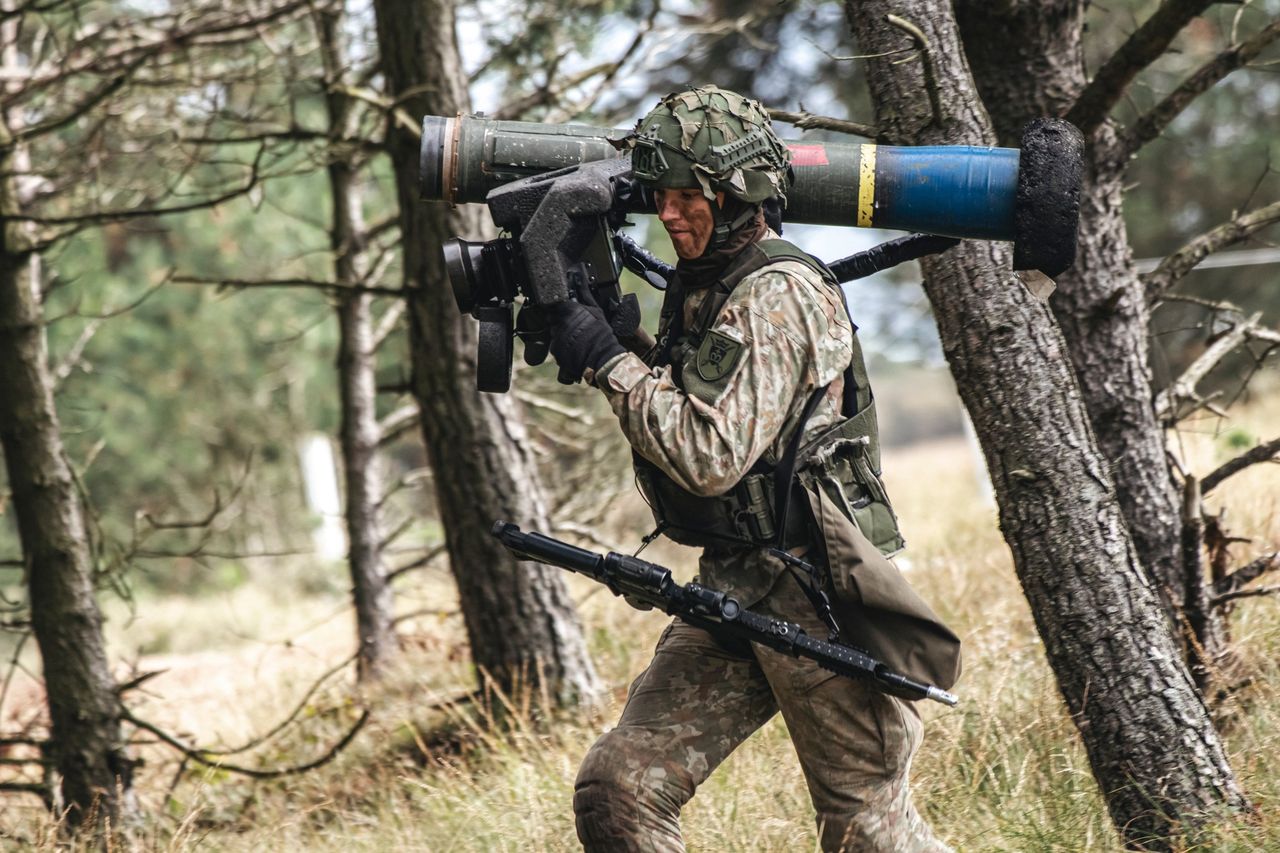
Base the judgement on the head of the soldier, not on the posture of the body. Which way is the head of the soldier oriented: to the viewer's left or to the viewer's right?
to the viewer's left

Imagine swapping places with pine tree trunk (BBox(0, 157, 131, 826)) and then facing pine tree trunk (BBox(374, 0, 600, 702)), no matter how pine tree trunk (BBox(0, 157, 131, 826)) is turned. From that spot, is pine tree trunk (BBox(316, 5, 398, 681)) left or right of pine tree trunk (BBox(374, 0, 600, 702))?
left

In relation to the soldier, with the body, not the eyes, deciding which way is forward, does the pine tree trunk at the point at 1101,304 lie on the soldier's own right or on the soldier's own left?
on the soldier's own right

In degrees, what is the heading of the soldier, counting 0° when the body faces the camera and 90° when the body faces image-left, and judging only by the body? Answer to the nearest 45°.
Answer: approximately 90°

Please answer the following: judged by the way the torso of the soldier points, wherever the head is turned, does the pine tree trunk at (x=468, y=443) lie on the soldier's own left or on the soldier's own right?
on the soldier's own right
